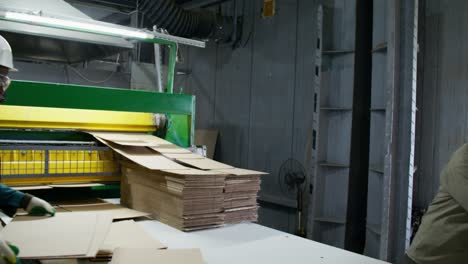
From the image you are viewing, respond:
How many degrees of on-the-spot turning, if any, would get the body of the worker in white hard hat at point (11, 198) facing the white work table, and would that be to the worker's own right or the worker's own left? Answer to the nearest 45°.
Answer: approximately 45° to the worker's own right

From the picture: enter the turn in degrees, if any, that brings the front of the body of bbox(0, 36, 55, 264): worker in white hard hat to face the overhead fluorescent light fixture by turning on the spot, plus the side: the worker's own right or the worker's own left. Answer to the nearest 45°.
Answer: approximately 90° to the worker's own left

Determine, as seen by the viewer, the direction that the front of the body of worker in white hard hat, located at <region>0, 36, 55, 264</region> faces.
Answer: to the viewer's right

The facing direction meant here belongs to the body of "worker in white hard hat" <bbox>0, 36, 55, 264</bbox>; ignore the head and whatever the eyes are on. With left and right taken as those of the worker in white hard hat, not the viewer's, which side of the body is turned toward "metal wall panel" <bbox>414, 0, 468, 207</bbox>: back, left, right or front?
front

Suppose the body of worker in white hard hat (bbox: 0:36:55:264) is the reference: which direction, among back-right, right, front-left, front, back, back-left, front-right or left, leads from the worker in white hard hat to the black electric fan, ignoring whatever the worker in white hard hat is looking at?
front-left

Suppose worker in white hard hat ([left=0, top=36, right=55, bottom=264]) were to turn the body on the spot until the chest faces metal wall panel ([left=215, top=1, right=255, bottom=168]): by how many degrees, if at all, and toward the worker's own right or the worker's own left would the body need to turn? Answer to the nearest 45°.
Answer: approximately 45° to the worker's own left

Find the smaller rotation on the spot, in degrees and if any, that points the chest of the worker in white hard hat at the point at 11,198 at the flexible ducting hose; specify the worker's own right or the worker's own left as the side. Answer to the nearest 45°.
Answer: approximately 45° to the worker's own left

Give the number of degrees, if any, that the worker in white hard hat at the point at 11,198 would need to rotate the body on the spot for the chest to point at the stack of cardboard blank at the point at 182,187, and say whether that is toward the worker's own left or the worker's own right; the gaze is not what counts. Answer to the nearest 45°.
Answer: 0° — they already face it
